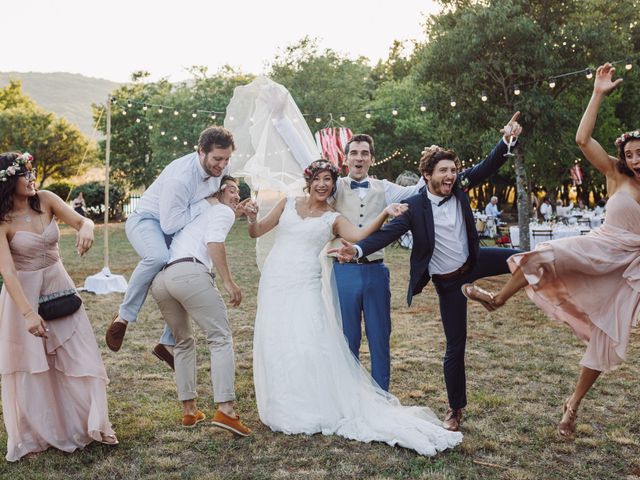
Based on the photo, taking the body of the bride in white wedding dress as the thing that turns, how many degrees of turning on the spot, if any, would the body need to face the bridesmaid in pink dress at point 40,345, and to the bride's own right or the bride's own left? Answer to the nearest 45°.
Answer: approximately 90° to the bride's own right

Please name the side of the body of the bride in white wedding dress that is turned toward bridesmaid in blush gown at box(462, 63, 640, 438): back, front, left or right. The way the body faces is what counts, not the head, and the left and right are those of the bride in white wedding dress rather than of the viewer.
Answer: left

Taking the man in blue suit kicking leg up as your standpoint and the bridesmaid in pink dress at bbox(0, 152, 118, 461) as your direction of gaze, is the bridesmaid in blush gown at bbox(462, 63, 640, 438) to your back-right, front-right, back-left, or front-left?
back-left

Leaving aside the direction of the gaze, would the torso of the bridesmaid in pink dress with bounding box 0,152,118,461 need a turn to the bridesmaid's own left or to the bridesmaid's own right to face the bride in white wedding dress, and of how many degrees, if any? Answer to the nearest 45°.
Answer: approximately 45° to the bridesmaid's own left

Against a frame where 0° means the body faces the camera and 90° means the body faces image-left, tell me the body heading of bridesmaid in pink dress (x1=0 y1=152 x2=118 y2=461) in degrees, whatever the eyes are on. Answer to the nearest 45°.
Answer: approximately 315°

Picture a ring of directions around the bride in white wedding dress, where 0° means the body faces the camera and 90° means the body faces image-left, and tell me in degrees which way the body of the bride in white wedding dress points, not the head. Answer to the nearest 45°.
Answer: approximately 0°
